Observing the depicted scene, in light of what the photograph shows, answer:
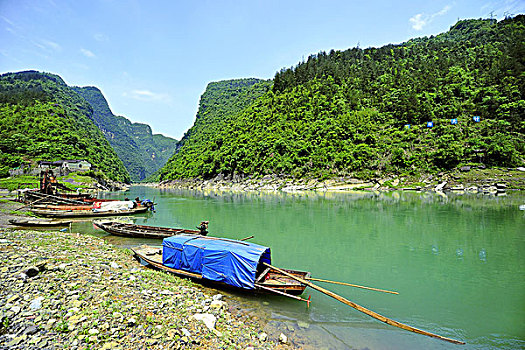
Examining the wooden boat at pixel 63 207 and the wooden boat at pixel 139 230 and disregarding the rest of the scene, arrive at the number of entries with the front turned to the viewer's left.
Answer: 2

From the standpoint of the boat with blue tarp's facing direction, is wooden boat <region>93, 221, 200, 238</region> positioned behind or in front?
in front

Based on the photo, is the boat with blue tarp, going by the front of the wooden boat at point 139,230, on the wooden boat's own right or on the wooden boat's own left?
on the wooden boat's own left

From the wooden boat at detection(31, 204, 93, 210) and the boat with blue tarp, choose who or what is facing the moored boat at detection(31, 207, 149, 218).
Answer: the boat with blue tarp

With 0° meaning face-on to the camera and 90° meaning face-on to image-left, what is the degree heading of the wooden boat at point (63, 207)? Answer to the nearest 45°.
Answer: approximately 90°

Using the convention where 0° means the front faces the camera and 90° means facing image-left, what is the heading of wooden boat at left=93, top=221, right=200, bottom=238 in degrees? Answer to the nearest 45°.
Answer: approximately 90°

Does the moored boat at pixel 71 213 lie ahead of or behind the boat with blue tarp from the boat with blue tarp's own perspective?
ahead

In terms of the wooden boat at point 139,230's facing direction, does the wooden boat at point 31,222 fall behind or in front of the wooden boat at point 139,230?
in front
